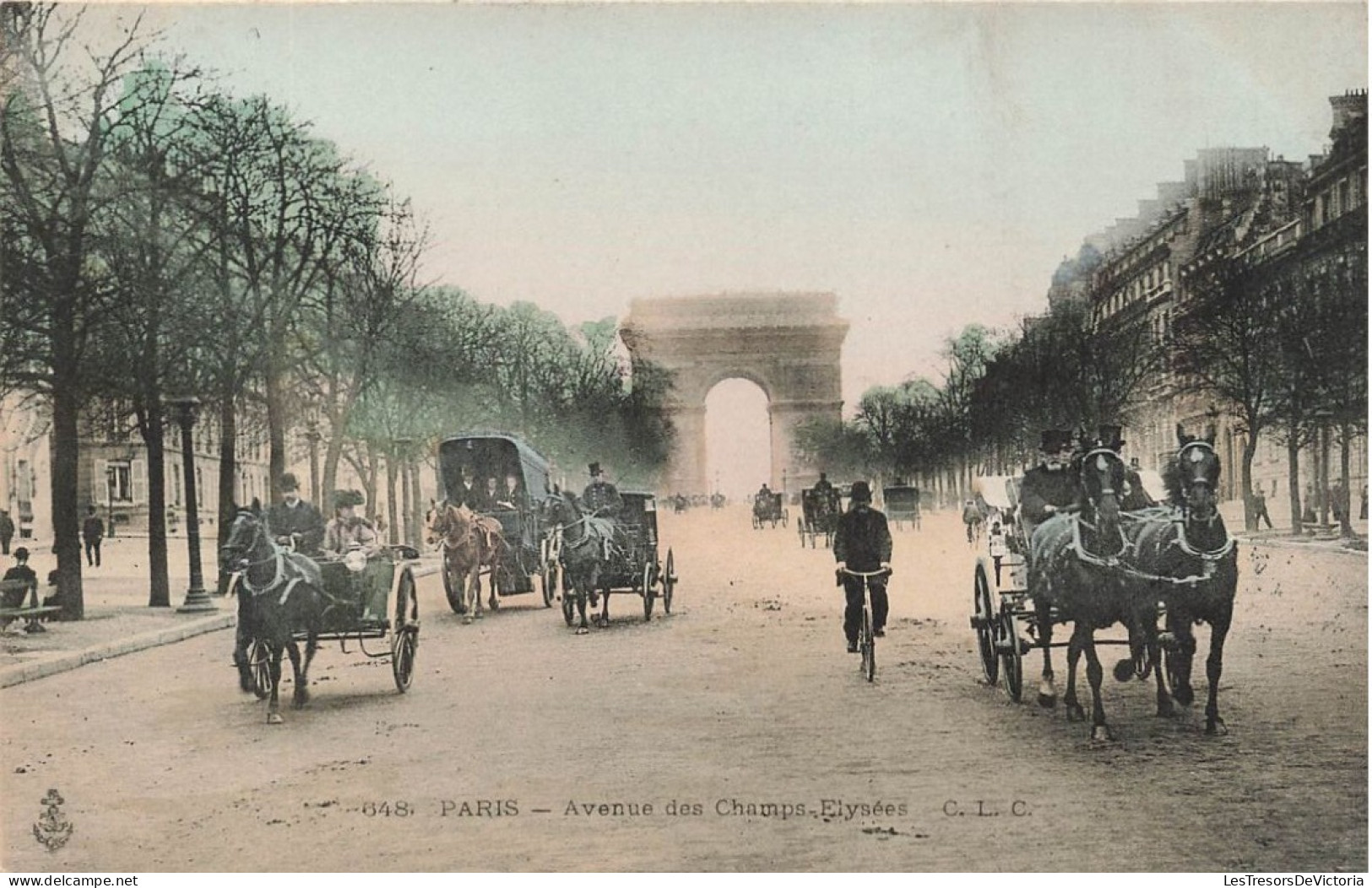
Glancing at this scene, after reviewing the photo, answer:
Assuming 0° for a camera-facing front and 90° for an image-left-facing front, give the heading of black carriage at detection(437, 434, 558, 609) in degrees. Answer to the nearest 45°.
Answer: approximately 45°

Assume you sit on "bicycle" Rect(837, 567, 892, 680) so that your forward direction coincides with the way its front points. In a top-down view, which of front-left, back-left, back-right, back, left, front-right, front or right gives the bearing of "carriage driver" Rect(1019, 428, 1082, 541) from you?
front-left

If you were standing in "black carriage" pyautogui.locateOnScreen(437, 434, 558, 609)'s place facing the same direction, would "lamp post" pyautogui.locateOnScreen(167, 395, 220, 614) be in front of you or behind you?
in front

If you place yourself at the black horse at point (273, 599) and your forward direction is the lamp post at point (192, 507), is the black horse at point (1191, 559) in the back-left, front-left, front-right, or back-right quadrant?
back-right

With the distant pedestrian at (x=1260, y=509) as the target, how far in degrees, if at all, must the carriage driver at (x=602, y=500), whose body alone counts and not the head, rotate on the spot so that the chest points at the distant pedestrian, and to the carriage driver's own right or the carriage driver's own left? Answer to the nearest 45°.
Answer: approximately 90° to the carriage driver's own left

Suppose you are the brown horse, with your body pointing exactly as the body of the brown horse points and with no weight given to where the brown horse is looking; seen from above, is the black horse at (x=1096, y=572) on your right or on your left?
on your left

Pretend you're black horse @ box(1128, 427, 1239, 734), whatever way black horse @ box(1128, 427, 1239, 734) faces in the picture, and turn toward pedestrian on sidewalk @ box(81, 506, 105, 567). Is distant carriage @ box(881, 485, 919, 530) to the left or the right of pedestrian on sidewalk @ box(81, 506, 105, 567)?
right

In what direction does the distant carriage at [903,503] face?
away from the camera

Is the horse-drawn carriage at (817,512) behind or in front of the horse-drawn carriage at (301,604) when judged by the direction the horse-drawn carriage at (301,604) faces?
behind

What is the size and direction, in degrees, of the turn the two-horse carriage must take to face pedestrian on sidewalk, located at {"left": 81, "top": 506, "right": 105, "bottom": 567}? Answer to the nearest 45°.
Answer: approximately 135° to its right

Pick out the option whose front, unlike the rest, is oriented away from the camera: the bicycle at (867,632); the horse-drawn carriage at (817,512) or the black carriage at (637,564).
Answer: the horse-drawn carriage

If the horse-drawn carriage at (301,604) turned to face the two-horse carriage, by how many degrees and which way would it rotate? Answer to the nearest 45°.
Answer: approximately 90° to its left

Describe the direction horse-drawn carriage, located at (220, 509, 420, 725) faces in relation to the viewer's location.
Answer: facing the viewer and to the left of the viewer
